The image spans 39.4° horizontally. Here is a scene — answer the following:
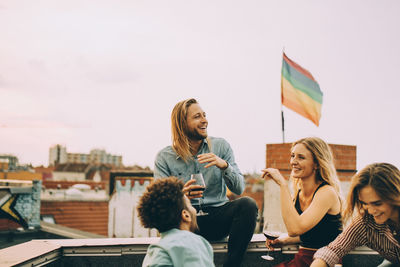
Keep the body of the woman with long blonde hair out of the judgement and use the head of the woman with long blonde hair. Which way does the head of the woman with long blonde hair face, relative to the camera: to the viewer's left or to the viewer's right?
to the viewer's left

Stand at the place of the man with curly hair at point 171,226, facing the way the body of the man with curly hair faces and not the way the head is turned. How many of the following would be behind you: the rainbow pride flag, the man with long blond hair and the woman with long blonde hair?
0

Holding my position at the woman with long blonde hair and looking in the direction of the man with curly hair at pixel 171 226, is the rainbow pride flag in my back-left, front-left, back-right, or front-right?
back-right

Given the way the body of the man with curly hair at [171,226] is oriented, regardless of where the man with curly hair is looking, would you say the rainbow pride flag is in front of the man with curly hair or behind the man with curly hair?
in front

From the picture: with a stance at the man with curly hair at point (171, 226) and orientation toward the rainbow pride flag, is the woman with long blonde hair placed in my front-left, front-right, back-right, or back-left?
front-right

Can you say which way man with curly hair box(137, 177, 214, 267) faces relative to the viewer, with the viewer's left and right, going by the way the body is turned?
facing away from the viewer and to the right of the viewer

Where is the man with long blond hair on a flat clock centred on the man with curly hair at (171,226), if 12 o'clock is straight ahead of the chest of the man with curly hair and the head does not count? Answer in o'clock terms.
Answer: The man with long blond hair is roughly at 11 o'clock from the man with curly hair.

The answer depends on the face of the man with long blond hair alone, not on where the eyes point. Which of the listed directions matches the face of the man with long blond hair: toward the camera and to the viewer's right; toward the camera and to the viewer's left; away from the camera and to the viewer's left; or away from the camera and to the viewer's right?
toward the camera and to the viewer's right

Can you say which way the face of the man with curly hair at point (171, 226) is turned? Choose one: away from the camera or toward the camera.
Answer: away from the camera

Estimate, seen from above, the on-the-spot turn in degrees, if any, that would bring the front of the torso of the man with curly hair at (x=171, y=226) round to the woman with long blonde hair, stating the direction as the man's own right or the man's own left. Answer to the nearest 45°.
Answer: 0° — they already face them
